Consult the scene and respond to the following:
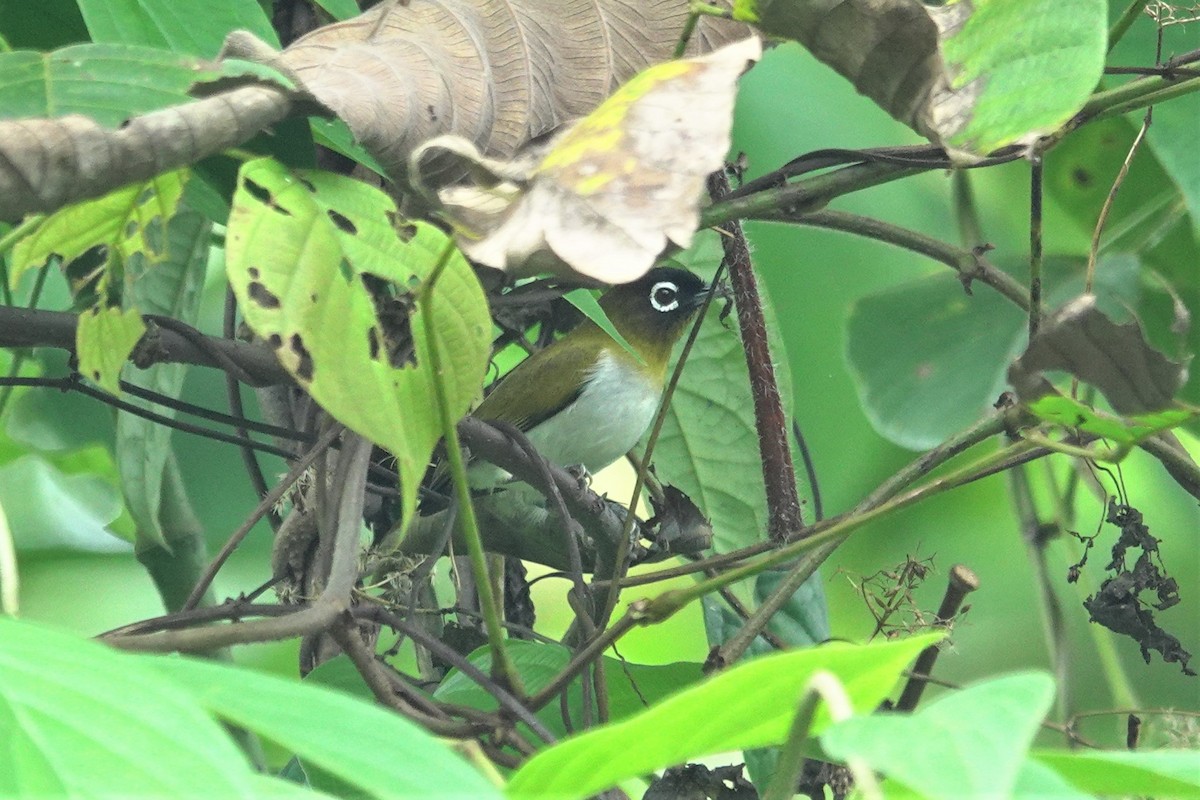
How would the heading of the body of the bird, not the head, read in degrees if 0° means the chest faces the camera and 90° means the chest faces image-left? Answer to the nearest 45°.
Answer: approximately 270°

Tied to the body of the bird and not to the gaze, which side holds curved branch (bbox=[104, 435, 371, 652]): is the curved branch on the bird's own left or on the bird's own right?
on the bird's own right

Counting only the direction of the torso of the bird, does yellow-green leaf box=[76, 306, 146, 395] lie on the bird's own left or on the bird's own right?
on the bird's own right
